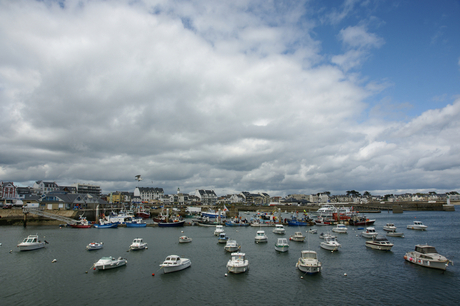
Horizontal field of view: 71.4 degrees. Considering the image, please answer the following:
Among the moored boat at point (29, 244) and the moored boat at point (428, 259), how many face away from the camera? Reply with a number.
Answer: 0

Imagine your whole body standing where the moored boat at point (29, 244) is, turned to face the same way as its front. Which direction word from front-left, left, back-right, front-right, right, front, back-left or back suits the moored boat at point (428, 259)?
left

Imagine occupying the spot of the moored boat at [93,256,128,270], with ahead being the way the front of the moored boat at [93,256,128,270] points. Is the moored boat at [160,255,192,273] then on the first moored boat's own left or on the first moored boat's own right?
on the first moored boat's own left

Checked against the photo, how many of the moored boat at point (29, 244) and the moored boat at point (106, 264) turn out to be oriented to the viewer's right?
0

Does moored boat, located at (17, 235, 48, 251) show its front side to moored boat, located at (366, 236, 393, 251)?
no

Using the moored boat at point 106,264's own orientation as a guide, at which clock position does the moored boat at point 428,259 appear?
the moored boat at point 428,259 is roughly at 8 o'clock from the moored boat at point 106,264.

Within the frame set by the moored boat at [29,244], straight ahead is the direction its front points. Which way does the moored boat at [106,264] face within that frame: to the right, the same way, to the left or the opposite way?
the same way

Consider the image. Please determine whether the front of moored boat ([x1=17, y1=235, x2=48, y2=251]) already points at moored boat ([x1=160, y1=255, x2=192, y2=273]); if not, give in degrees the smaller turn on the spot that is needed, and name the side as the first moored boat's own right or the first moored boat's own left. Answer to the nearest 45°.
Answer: approximately 90° to the first moored boat's own left

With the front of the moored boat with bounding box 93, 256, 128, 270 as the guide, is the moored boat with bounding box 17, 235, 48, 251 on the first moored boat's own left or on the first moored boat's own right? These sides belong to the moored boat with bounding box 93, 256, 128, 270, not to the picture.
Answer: on the first moored boat's own right

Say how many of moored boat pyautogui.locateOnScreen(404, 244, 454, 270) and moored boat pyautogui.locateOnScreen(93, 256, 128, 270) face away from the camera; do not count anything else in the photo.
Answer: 0

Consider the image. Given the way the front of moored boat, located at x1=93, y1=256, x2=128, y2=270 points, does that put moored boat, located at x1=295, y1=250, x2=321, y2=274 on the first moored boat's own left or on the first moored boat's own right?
on the first moored boat's own left

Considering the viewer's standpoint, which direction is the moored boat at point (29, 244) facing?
facing the viewer and to the left of the viewer
